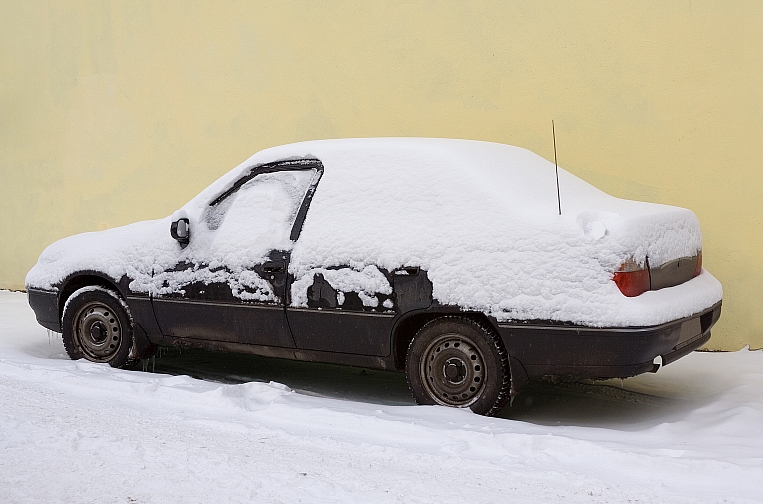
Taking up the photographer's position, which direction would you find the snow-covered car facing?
facing away from the viewer and to the left of the viewer
